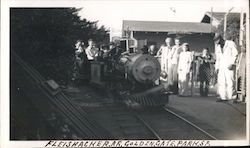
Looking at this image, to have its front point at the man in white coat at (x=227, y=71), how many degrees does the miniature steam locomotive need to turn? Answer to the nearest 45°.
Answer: approximately 45° to its left

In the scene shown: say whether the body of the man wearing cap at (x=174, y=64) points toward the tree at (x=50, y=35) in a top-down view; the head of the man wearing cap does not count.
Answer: no

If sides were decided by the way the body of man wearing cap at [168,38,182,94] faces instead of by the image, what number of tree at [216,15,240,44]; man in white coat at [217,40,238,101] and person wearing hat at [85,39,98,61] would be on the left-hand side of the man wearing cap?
2

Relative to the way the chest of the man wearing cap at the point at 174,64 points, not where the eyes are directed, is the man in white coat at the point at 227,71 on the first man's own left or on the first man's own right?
on the first man's own left

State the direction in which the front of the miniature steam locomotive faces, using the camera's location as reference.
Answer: facing the viewer and to the right of the viewer

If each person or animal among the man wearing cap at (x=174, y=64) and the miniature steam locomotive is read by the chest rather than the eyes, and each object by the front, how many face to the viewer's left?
0

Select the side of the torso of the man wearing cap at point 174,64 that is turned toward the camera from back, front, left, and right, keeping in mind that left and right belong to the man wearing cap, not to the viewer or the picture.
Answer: front

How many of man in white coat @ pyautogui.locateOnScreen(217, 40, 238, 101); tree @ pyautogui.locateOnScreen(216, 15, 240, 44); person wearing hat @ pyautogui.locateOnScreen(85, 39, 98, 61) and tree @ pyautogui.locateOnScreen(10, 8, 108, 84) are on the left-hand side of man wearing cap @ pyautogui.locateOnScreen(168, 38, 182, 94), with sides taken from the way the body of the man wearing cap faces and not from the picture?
2
